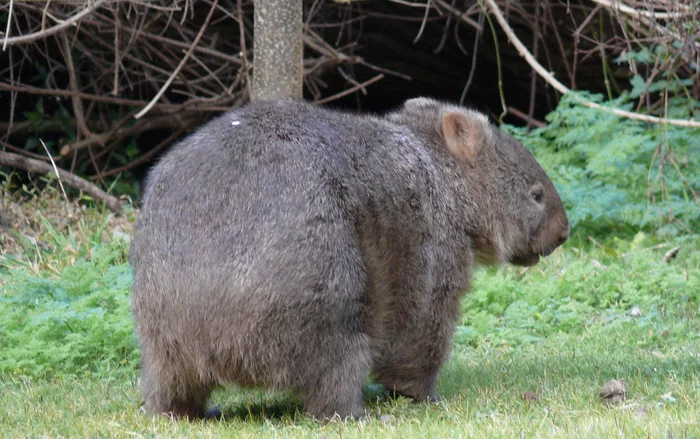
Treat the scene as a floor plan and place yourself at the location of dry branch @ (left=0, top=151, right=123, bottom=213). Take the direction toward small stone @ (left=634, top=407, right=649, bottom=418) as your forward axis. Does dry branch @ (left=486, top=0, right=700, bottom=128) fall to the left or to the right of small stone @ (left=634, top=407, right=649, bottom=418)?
left

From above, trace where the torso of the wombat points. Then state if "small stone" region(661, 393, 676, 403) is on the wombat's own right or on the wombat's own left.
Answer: on the wombat's own right

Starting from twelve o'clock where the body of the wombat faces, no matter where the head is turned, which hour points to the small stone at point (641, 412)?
The small stone is roughly at 2 o'clock from the wombat.

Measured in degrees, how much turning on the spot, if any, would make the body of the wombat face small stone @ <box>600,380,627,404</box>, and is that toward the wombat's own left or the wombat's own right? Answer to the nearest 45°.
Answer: approximately 45° to the wombat's own right

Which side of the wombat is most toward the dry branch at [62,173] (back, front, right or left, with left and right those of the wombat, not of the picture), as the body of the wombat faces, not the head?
left

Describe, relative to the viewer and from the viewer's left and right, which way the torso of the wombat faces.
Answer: facing away from the viewer and to the right of the viewer

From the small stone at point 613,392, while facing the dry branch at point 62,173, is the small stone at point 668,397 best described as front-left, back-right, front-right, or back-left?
back-right

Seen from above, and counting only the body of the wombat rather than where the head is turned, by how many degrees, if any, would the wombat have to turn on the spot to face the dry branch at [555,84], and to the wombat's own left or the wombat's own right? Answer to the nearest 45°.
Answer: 0° — it already faces it

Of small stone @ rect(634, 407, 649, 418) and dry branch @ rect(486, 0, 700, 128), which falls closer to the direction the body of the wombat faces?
the dry branch
